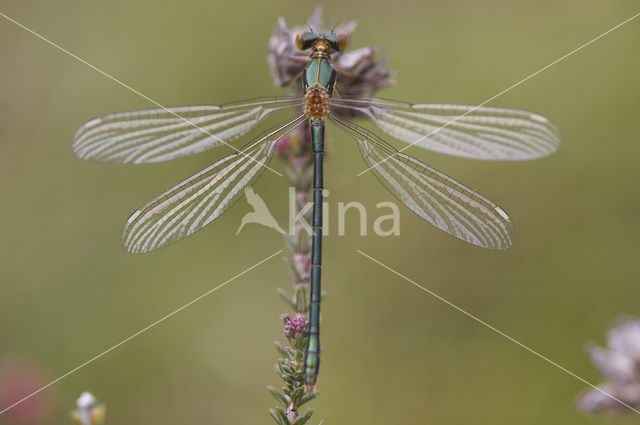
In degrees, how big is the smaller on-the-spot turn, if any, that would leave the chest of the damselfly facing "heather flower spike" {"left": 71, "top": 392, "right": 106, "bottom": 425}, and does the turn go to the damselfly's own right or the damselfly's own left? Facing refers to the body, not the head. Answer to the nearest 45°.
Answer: approximately 135° to the damselfly's own left

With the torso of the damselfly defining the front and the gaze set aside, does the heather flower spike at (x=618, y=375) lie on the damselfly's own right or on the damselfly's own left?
on the damselfly's own right

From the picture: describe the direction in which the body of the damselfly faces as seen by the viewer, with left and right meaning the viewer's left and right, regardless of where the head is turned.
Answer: facing away from the viewer

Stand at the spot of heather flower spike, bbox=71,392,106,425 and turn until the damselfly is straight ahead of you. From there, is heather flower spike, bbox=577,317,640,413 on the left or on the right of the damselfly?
right
